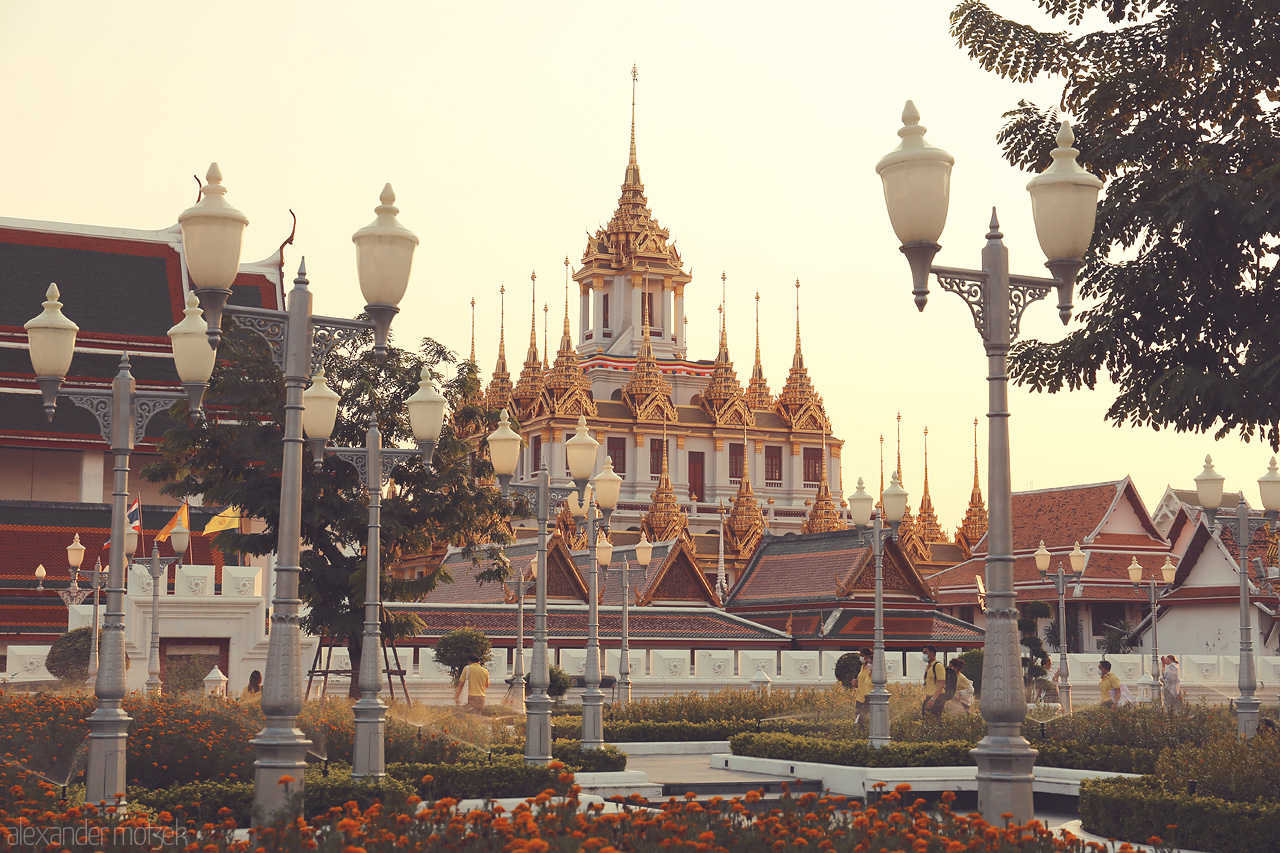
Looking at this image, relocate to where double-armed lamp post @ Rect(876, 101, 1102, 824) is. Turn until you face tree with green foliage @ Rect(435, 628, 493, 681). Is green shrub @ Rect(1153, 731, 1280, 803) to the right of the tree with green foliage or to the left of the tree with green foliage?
right

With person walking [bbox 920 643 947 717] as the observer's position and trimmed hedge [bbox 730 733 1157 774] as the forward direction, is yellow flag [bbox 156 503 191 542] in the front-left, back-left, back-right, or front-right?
back-right

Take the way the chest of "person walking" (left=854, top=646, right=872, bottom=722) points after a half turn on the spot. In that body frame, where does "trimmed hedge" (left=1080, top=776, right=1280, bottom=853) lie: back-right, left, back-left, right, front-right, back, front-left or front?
right

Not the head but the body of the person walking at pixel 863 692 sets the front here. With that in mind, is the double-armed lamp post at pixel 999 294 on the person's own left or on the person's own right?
on the person's own left

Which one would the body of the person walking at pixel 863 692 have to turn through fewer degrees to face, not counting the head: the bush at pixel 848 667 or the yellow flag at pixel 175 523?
the yellow flag
